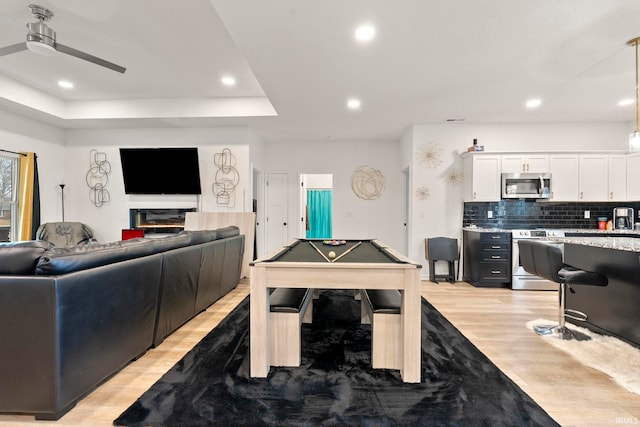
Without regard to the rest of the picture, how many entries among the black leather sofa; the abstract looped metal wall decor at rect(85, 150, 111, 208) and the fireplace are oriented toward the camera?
2

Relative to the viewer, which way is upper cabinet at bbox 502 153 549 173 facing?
toward the camera

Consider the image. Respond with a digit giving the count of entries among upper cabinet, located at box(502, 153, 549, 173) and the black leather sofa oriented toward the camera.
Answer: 1

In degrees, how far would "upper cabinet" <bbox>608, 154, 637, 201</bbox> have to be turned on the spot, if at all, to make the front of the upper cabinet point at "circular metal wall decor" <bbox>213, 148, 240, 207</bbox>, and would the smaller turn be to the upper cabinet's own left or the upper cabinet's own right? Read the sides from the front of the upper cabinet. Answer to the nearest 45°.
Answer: approximately 45° to the upper cabinet's own right

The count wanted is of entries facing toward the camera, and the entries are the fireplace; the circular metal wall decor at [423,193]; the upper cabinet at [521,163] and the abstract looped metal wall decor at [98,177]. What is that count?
4

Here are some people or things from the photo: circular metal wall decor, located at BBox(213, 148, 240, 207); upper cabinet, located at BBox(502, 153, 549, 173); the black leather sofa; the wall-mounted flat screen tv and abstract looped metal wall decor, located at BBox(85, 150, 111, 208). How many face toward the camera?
4

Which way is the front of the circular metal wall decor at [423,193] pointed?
toward the camera

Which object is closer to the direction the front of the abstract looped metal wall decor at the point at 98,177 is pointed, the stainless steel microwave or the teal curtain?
the stainless steel microwave

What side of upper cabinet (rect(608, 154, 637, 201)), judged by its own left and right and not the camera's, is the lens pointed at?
front

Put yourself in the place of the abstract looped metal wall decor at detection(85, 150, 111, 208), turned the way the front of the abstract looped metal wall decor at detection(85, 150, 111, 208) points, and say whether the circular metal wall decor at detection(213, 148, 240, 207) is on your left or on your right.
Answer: on your left

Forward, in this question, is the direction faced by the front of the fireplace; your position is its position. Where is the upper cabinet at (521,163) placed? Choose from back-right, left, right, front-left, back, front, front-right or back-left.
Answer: front-left

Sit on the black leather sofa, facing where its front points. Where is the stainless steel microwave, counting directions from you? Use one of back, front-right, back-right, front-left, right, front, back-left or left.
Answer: back-right

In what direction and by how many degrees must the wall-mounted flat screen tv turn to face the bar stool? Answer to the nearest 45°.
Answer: approximately 45° to its left

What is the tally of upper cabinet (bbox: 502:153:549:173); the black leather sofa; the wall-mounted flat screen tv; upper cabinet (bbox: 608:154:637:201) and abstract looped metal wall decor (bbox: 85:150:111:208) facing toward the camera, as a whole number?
4

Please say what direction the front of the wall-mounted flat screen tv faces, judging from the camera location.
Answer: facing the viewer

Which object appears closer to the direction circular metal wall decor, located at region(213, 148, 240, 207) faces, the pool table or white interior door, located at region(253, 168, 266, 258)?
the pool table

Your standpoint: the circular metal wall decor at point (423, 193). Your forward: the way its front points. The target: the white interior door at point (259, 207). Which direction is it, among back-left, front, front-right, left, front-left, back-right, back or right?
right
